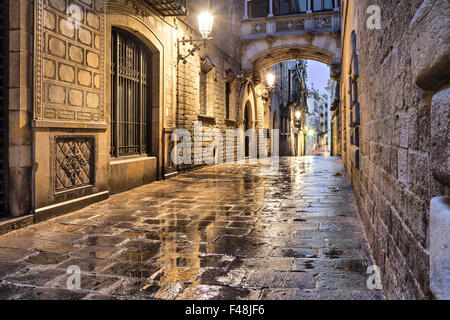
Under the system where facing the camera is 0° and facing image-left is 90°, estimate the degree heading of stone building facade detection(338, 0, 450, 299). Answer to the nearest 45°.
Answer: approximately 90°

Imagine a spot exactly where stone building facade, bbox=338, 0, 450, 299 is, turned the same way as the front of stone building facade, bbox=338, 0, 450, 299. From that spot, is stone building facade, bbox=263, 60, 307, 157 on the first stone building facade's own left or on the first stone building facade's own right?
on the first stone building facade's own right

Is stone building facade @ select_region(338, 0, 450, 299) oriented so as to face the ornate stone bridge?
no
